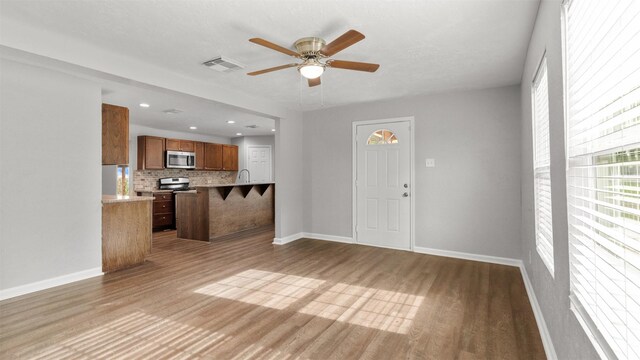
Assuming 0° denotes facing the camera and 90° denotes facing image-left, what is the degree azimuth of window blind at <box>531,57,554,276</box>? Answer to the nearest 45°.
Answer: approximately 90°

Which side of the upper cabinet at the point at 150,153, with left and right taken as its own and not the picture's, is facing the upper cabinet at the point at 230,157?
left

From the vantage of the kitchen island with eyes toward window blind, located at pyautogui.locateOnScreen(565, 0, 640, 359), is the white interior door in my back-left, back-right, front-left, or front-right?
back-left

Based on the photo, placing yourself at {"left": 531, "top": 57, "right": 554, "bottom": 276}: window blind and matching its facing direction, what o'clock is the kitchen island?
The kitchen island is roughly at 12 o'clock from the window blind.

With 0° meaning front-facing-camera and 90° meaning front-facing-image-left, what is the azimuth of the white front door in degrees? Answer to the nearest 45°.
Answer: approximately 0°

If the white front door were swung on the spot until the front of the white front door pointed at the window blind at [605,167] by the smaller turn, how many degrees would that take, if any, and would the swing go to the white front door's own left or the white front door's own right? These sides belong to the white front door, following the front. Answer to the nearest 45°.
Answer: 0° — it already faces it

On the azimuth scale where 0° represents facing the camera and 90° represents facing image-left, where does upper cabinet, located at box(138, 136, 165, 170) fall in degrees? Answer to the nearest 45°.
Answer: approximately 315°

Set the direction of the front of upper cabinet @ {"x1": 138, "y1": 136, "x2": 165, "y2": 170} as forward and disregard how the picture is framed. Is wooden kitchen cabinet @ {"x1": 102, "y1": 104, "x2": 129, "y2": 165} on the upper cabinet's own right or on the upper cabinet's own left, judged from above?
on the upper cabinet's own right

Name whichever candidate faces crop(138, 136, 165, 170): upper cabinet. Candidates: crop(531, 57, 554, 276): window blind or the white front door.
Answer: the window blind

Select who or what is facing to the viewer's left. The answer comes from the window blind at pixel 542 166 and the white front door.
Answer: the window blind

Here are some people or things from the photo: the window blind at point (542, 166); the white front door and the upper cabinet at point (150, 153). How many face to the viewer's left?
1
